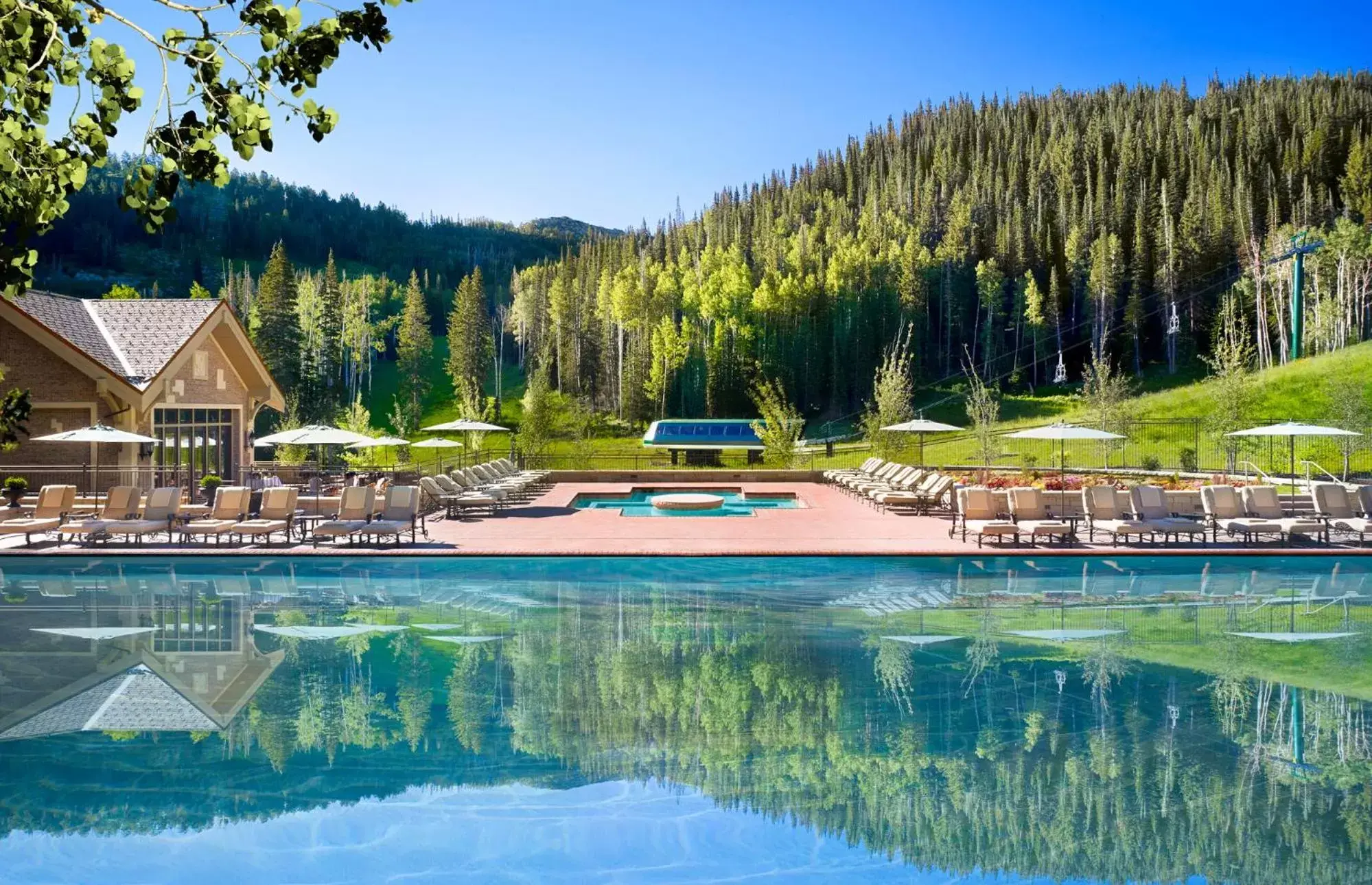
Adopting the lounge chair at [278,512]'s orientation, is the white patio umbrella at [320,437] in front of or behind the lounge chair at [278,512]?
behind

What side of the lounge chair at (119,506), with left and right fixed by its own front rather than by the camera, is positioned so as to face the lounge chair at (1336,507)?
left

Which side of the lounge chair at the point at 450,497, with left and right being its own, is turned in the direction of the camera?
right

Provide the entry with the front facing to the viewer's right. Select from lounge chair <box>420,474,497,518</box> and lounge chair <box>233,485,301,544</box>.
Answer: lounge chair <box>420,474,497,518</box>

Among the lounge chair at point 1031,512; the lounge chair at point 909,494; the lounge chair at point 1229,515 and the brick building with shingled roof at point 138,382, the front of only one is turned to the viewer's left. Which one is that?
the lounge chair at point 909,494

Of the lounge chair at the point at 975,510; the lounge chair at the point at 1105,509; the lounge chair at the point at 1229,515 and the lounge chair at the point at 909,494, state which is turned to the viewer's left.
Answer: the lounge chair at the point at 909,494

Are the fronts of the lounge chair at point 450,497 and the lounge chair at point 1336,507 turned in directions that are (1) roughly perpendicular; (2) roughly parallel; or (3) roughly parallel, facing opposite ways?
roughly perpendicular

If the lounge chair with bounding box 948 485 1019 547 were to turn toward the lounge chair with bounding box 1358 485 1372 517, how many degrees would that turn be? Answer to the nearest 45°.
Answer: approximately 45° to its left

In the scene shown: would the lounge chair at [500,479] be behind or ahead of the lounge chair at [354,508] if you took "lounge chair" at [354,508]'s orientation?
behind

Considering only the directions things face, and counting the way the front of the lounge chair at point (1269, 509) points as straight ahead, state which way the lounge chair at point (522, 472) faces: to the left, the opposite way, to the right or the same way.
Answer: to the left

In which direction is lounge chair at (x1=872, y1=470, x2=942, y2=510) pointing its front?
to the viewer's left

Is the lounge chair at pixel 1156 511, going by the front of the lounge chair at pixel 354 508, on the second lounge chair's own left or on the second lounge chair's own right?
on the second lounge chair's own left

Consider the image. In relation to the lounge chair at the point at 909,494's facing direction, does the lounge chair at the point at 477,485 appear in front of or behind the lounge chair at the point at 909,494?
in front

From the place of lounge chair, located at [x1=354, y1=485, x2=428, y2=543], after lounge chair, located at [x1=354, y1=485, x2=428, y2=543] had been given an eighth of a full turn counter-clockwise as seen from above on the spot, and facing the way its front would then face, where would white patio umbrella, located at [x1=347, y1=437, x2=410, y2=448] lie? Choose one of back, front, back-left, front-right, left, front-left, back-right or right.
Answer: back

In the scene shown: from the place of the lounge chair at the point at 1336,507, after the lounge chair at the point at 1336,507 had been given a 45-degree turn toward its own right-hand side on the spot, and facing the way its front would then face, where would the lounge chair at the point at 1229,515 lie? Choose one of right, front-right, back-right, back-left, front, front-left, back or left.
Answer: front-right

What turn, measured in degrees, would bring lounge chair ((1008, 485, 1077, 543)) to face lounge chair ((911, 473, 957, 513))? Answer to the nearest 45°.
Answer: approximately 180°

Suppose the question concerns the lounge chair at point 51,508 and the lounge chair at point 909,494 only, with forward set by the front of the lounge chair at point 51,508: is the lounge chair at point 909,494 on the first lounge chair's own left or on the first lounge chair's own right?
on the first lounge chair's own left
